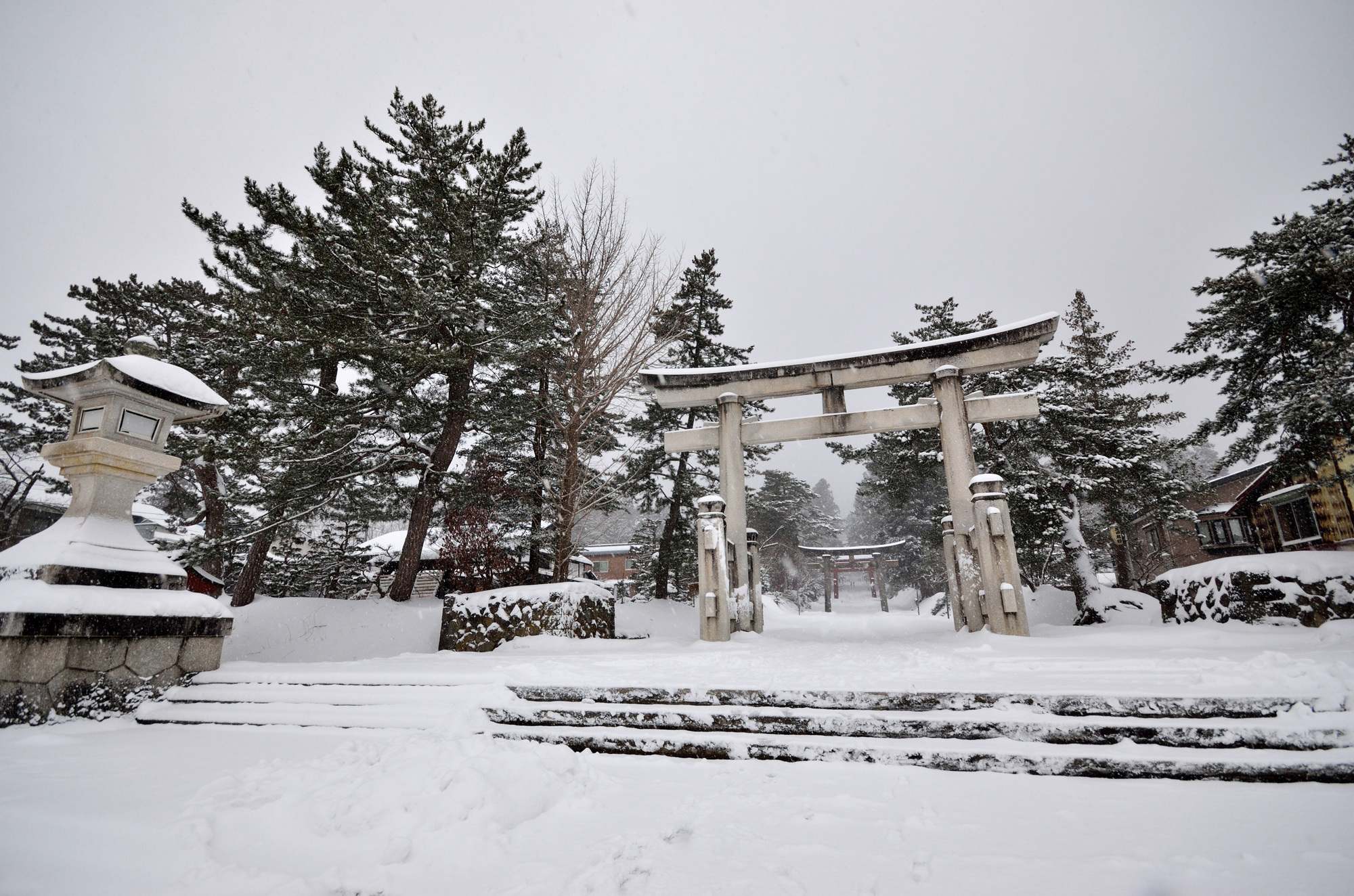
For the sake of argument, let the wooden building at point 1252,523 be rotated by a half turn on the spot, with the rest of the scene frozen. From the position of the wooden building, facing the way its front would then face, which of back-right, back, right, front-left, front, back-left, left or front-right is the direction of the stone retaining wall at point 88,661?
back-right

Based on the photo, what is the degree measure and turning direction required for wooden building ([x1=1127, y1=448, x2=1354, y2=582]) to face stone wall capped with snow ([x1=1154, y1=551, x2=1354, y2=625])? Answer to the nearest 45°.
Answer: approximately 45° to its left

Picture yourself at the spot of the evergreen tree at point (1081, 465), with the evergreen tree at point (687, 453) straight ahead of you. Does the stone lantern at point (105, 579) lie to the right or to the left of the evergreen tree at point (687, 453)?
left

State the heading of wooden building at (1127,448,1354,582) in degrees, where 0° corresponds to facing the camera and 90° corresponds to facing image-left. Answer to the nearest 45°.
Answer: approximately 45°

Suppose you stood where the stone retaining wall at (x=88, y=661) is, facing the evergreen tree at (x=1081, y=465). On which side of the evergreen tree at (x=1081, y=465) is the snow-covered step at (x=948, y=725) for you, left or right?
right

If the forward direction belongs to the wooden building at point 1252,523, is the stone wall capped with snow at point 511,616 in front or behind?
in front

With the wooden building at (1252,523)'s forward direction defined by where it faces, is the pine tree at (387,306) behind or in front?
in front

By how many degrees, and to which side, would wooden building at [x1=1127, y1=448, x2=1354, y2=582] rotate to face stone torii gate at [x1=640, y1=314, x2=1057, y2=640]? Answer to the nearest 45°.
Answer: approximately 45° to its left

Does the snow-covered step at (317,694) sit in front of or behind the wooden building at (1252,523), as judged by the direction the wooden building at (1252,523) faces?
in front

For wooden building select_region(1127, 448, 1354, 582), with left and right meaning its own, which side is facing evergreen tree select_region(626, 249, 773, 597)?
front

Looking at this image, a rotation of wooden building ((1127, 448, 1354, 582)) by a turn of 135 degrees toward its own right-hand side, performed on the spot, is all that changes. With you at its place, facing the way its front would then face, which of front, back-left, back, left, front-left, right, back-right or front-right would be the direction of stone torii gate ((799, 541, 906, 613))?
left
